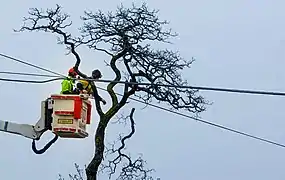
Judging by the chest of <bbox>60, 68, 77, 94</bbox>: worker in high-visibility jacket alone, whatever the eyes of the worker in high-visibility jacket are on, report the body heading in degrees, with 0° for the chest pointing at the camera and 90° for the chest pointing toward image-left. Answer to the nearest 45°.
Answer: approximately 270°
